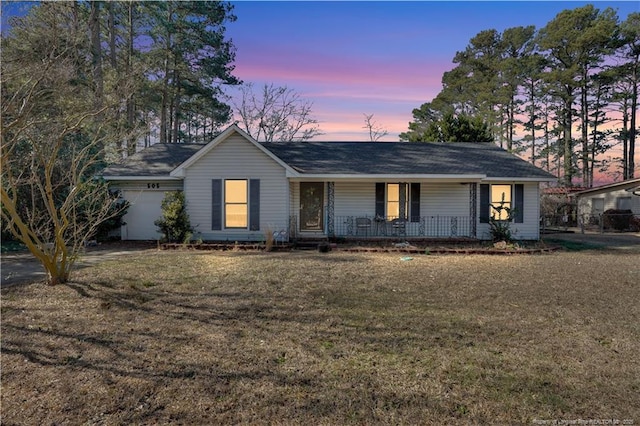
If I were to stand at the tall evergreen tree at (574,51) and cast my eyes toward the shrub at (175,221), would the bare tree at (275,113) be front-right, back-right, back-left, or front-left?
front-right

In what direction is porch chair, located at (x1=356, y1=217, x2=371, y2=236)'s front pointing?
toward the camera

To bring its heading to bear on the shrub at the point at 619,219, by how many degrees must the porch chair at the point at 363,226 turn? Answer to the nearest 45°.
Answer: approximately 135° to its left

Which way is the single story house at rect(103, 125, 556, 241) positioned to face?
toward the camera

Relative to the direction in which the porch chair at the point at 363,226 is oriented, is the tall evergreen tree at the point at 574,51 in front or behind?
behind

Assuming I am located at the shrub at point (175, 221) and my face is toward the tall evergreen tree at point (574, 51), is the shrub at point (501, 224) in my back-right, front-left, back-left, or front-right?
front-right

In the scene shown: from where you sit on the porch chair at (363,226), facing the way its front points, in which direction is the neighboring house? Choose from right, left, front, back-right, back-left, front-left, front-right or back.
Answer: back-left

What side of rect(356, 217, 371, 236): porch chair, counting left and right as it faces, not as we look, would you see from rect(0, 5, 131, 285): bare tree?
front

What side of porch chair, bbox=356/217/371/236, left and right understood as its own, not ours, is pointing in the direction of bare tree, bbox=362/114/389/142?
back

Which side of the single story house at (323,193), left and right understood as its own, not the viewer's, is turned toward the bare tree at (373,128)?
back

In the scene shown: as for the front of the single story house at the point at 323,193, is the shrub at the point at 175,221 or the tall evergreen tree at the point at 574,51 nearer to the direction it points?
the shrub

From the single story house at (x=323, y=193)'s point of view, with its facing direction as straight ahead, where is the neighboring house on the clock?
The neighboring house is roughly at 8 o'clock from the single story house.

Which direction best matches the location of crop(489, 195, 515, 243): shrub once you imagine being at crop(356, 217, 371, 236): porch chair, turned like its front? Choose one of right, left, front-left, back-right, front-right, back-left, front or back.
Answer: left

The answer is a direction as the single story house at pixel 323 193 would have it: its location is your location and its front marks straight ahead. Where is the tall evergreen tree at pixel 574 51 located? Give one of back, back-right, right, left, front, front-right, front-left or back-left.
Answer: back-left
